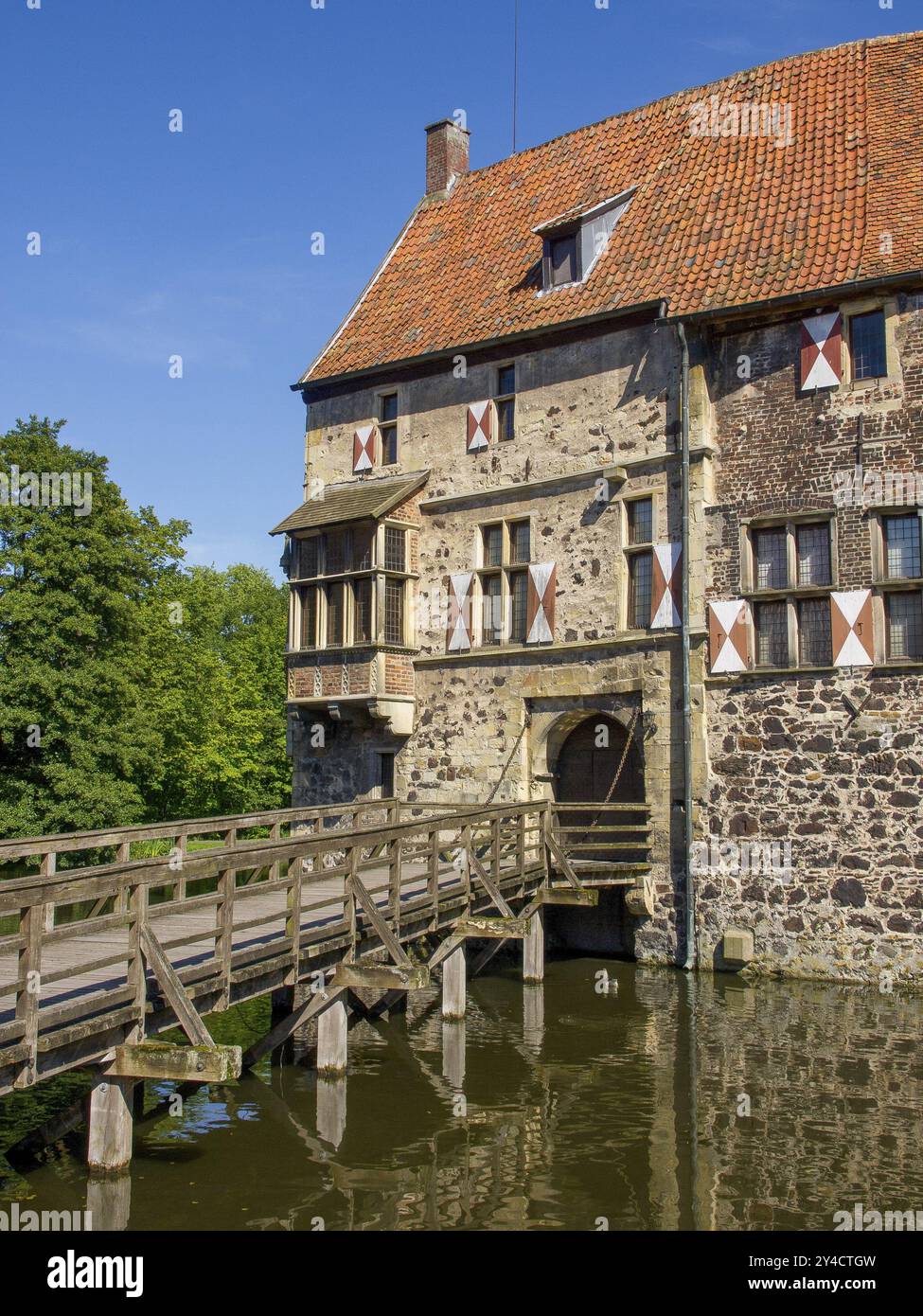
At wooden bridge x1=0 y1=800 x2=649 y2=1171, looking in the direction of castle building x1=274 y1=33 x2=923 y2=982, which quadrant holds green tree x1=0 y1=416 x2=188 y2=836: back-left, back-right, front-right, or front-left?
front-left

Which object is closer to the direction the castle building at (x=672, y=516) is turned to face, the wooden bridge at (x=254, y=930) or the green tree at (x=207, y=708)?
the wooden bridge

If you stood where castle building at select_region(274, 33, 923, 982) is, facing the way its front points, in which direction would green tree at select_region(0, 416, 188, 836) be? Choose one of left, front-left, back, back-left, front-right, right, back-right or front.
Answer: right

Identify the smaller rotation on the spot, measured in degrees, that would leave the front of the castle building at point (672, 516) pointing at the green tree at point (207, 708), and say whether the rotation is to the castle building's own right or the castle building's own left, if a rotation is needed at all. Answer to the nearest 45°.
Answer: approximately 90° to the castle building's own right

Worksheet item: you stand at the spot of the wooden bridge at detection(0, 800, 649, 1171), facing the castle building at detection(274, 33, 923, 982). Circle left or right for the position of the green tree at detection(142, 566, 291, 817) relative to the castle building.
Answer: left

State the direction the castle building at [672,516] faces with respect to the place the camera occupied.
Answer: facing the viewer and to the left of the viewer

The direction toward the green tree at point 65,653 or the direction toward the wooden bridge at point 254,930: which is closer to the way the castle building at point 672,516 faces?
the wooden bridge

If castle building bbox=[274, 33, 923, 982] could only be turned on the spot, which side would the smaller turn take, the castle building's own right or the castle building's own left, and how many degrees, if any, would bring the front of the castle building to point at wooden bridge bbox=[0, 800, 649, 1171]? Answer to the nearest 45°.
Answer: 0° — it already faces it
